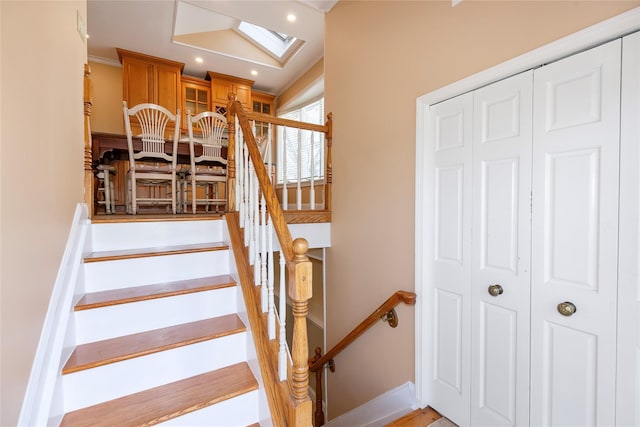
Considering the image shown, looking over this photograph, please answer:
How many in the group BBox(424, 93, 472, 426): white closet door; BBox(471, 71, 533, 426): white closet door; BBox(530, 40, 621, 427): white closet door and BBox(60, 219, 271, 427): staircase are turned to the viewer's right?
0

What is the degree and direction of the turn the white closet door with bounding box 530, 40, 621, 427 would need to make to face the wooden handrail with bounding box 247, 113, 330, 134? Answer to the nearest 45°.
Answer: approximately 45° to its right

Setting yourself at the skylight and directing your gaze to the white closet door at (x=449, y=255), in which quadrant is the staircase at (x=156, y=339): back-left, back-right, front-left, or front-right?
front-right

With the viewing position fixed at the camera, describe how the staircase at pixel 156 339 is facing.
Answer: facing the viewer

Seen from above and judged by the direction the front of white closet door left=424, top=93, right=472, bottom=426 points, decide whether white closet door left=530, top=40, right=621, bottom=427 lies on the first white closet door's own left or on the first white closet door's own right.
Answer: on the first white closet door's own left

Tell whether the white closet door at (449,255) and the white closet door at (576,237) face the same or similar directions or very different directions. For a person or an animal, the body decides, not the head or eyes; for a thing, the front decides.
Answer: same or similar directions

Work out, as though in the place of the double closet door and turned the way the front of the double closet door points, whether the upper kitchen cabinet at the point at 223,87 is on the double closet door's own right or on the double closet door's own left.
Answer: on the double closet door's own right

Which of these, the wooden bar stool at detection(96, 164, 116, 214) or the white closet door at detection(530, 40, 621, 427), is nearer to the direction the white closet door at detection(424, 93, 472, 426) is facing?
the wooden bar stool

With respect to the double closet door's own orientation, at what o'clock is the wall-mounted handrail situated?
The wall-mounted handrail is roughly at 2 o'clock from the double closet door.

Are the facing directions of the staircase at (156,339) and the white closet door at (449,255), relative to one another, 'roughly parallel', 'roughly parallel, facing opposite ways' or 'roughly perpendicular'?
roughly perpendicular

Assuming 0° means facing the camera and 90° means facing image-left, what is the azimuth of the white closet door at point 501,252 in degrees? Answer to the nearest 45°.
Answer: approximately 45°

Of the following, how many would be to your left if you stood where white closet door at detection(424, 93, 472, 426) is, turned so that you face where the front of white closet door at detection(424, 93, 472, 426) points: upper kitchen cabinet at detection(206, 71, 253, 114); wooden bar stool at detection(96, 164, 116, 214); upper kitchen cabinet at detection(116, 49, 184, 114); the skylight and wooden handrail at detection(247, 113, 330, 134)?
0

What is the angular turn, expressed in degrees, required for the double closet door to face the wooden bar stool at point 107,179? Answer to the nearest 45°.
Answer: approximately 45° to its right

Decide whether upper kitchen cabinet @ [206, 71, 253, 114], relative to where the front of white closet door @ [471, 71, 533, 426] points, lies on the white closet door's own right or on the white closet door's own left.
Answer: on the white closet door's own right

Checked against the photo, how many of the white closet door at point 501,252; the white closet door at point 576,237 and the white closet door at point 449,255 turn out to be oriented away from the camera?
0

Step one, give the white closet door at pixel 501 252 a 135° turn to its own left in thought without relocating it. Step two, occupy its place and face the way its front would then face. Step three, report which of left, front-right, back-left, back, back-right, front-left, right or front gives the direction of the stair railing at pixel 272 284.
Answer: back-right

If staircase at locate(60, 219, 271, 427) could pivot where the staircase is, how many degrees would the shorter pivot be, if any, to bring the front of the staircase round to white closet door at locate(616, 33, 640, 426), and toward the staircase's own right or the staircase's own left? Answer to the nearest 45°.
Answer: approximately 45° to the staircase's own left

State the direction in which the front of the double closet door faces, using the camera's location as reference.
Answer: facing the viewer and to the left of the viewer

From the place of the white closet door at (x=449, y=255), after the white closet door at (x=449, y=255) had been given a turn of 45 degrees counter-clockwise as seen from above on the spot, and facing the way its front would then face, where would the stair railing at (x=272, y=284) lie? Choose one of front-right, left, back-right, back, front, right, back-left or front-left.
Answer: front-right
